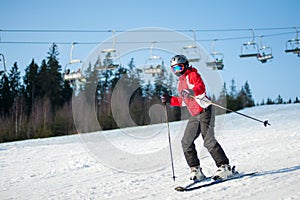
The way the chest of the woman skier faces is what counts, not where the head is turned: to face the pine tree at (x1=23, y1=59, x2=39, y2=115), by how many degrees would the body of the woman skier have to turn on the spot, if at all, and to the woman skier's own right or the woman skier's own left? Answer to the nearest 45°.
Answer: approximately 90° to the woman skier's own right

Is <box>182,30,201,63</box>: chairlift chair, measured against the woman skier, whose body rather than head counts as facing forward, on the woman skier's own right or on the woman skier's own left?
on the woman skier's own right

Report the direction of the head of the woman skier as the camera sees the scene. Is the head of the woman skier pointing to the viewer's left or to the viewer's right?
to the viewer's left

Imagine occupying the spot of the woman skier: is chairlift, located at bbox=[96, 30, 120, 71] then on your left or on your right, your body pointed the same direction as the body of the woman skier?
on your right

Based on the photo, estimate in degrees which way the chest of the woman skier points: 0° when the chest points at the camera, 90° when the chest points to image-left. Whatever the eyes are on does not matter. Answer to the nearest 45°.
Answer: approximately 45°
